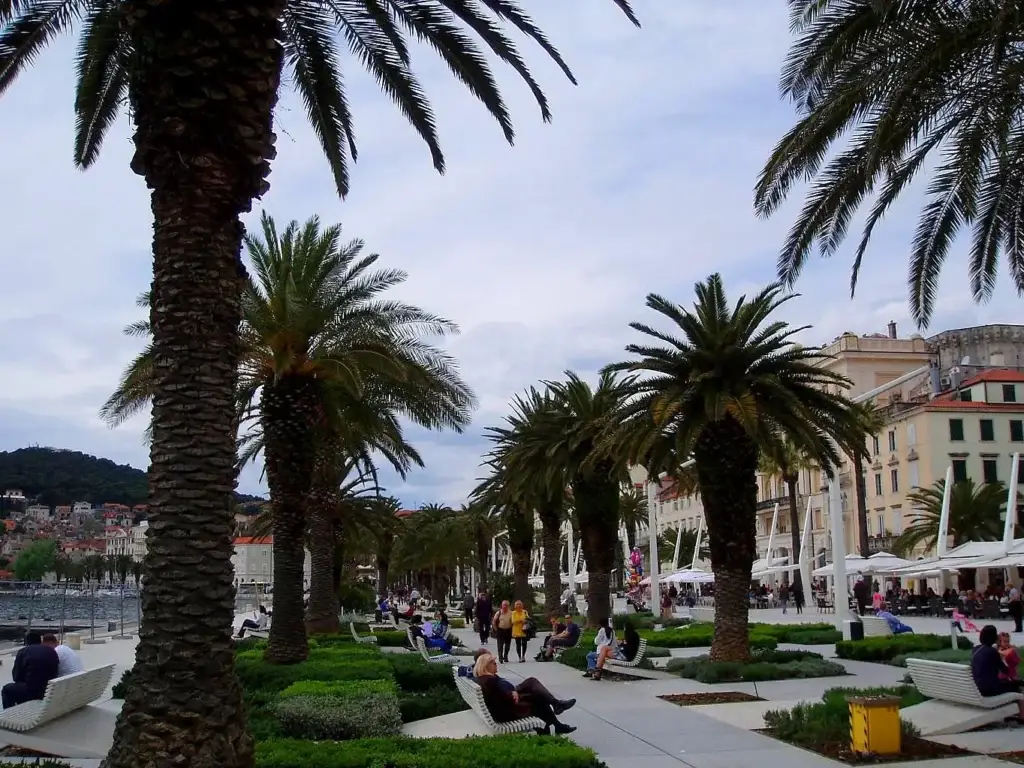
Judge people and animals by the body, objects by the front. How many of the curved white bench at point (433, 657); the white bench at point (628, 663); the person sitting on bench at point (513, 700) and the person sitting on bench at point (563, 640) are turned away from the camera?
0

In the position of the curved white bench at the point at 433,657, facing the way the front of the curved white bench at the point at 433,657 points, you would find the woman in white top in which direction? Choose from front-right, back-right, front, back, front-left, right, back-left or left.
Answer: front

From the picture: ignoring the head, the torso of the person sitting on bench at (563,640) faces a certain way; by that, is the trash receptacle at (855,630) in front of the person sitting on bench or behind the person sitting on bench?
behind

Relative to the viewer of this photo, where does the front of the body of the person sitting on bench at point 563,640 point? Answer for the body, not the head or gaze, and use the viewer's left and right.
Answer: facing to the left of the viewer

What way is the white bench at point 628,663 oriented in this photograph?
to the viewer's left

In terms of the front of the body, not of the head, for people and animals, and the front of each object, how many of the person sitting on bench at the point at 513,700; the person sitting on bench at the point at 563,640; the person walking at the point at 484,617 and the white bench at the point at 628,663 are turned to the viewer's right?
1

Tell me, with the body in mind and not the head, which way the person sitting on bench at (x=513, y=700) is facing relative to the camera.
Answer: to the viewer's right

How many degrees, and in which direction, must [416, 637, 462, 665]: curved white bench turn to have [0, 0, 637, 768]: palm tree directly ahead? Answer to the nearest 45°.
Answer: approximately 90° to its right

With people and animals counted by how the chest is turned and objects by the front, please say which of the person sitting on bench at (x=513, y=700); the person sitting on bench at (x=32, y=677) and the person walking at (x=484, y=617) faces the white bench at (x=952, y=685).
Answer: the person sitting on bench at (x=513, y=700)
